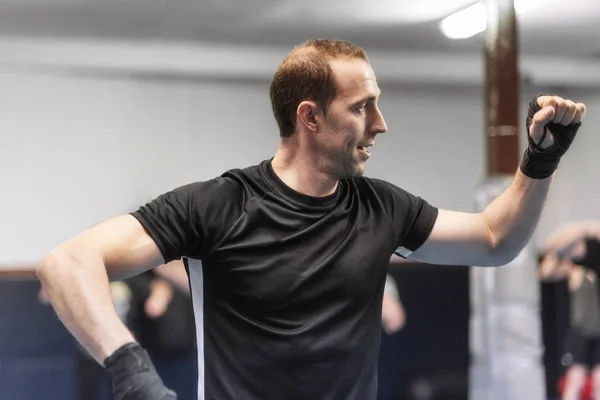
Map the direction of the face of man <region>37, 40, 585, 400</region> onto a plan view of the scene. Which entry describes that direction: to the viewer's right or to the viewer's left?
to the viewer's right
